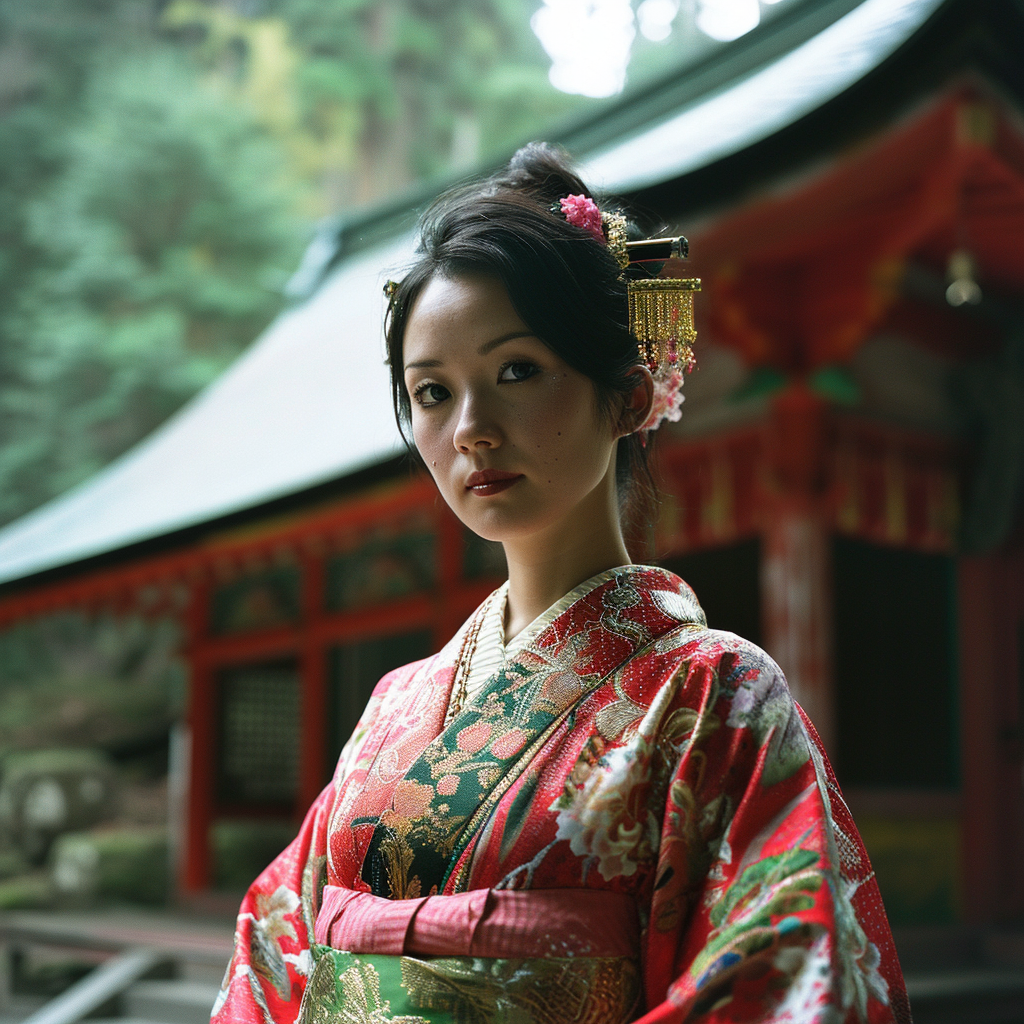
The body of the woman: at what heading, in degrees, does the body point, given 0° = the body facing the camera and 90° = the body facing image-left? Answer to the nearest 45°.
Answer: approximately 45°

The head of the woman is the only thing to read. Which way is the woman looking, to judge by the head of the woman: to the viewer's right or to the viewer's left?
to the viewer's left

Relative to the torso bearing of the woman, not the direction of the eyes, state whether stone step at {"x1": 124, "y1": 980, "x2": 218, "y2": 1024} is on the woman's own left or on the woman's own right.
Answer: on the woman's own right
